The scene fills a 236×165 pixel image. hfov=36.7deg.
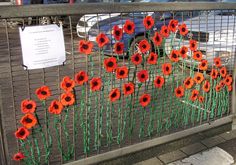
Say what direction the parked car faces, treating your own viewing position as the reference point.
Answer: facing the viewer and to the left of the viewer

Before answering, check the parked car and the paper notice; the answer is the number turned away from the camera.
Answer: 0

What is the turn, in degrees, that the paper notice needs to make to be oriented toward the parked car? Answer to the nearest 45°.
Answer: approximately 135° to its left

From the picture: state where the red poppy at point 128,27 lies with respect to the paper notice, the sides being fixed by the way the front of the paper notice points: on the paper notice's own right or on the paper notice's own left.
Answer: on the paper notice's own left

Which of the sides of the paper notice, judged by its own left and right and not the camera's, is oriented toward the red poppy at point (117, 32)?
left

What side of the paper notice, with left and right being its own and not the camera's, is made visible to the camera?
front
